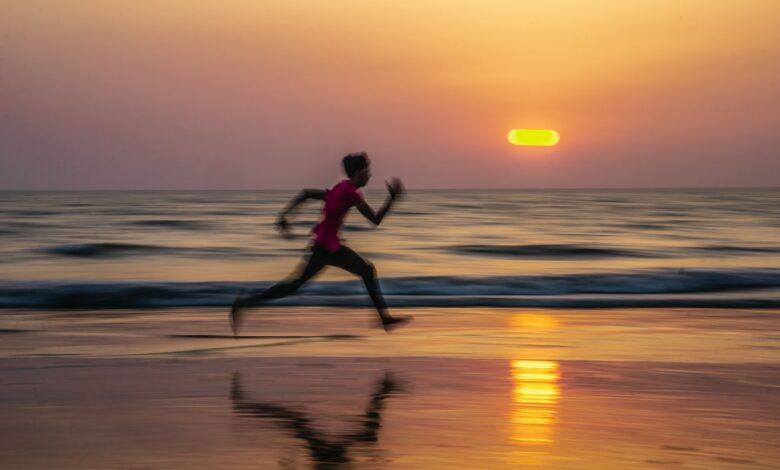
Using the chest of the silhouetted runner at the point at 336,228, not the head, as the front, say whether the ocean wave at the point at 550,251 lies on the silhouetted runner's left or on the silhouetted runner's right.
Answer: on the silhouetted runner's left

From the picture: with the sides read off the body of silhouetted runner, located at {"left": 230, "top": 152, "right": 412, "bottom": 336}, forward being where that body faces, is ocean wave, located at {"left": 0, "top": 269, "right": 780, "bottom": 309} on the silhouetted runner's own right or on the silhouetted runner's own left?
on the silhouetted runner's own left

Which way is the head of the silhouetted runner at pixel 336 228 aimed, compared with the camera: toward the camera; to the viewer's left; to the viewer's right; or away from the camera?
to the viewer's right

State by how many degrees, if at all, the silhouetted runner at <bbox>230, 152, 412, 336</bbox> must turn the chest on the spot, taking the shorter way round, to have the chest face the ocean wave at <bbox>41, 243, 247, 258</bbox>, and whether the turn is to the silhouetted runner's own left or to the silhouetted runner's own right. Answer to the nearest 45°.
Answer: approximately 90° to the silhouetted runner's own left

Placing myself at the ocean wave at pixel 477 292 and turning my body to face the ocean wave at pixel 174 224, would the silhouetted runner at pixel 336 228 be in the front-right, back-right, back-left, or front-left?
back-left

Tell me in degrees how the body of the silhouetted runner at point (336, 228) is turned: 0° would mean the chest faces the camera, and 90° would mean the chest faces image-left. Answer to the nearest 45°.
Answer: approximately 270°

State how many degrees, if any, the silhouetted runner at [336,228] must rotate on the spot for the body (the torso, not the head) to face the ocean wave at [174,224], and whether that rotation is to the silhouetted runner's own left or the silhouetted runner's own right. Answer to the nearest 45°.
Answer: approximately 90° to the silhouetted runner's own left
